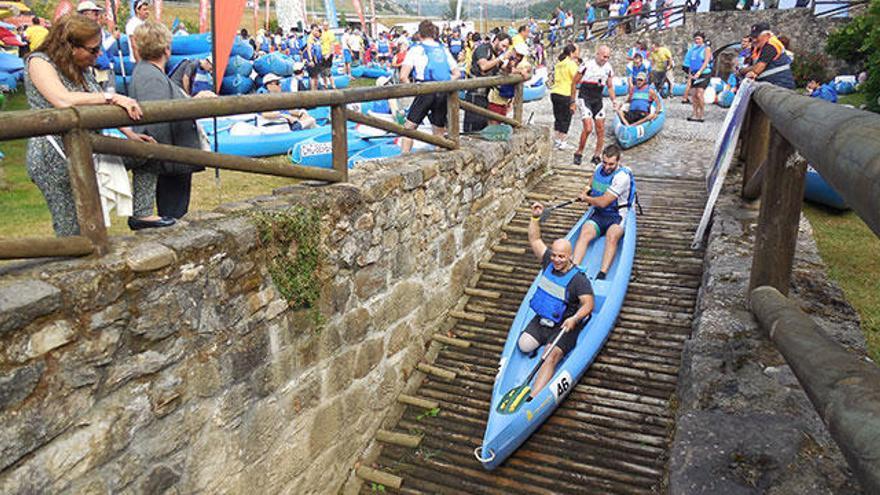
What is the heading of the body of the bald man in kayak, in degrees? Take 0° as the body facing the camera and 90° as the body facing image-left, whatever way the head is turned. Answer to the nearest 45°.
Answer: approximately 45°

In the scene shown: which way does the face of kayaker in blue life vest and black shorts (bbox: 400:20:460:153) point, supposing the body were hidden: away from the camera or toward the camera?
away from the camera

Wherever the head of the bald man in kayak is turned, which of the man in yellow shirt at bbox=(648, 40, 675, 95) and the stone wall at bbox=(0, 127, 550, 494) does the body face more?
the stone wall

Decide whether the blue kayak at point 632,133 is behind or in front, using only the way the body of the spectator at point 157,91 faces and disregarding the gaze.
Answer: in front

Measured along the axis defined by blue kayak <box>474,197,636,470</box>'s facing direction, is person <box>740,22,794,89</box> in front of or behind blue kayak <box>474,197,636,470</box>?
behind

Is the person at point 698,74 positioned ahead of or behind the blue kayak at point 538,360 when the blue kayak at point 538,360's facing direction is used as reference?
behind

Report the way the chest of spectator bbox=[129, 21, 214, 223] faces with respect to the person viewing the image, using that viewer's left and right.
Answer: facing away from the viewer and to the right of the viewer

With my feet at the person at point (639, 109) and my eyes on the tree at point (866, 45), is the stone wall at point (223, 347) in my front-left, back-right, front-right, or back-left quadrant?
back-right

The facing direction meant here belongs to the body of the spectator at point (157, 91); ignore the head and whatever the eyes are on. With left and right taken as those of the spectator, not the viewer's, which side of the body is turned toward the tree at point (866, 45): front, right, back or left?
front

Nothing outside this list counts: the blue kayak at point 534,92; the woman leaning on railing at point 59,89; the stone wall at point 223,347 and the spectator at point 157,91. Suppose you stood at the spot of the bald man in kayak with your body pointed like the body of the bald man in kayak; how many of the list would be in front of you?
3
